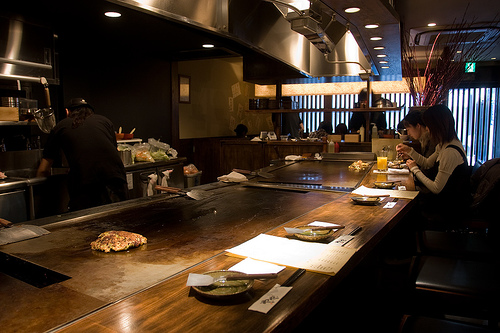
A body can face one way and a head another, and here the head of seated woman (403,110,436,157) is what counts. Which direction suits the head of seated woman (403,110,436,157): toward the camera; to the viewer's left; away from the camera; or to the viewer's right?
to the viewer's left

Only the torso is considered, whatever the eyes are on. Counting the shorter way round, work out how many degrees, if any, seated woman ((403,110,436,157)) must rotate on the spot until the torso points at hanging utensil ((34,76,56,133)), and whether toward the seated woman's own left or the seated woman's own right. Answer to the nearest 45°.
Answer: approximately 45° to the seated woman's own left

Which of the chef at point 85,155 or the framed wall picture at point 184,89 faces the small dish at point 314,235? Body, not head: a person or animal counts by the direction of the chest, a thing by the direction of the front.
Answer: the framed wall picture

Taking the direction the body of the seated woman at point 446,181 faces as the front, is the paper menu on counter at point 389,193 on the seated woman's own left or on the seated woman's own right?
on the seated woman's own left

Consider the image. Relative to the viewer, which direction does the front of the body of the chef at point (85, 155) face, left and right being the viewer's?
facing away from the viewer and to the left of the viewer

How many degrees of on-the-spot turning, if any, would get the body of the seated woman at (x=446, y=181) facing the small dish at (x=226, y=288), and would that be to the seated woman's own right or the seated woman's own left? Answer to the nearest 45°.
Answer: approximately 90° to the seated woman's own left

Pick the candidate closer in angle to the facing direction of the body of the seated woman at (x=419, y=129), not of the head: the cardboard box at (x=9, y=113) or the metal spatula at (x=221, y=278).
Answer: the cardboard box

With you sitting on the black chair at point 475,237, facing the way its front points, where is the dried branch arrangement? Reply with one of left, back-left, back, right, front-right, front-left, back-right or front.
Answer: right

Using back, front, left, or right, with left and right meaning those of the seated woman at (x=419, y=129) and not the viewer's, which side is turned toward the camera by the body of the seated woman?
left

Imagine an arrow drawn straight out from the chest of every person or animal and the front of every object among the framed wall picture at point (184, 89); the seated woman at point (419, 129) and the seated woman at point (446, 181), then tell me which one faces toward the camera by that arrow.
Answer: the framed wall picture

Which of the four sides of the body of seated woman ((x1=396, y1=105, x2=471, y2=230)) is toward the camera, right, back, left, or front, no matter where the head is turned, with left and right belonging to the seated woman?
left

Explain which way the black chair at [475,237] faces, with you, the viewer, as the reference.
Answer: facing to the left of the viewer
